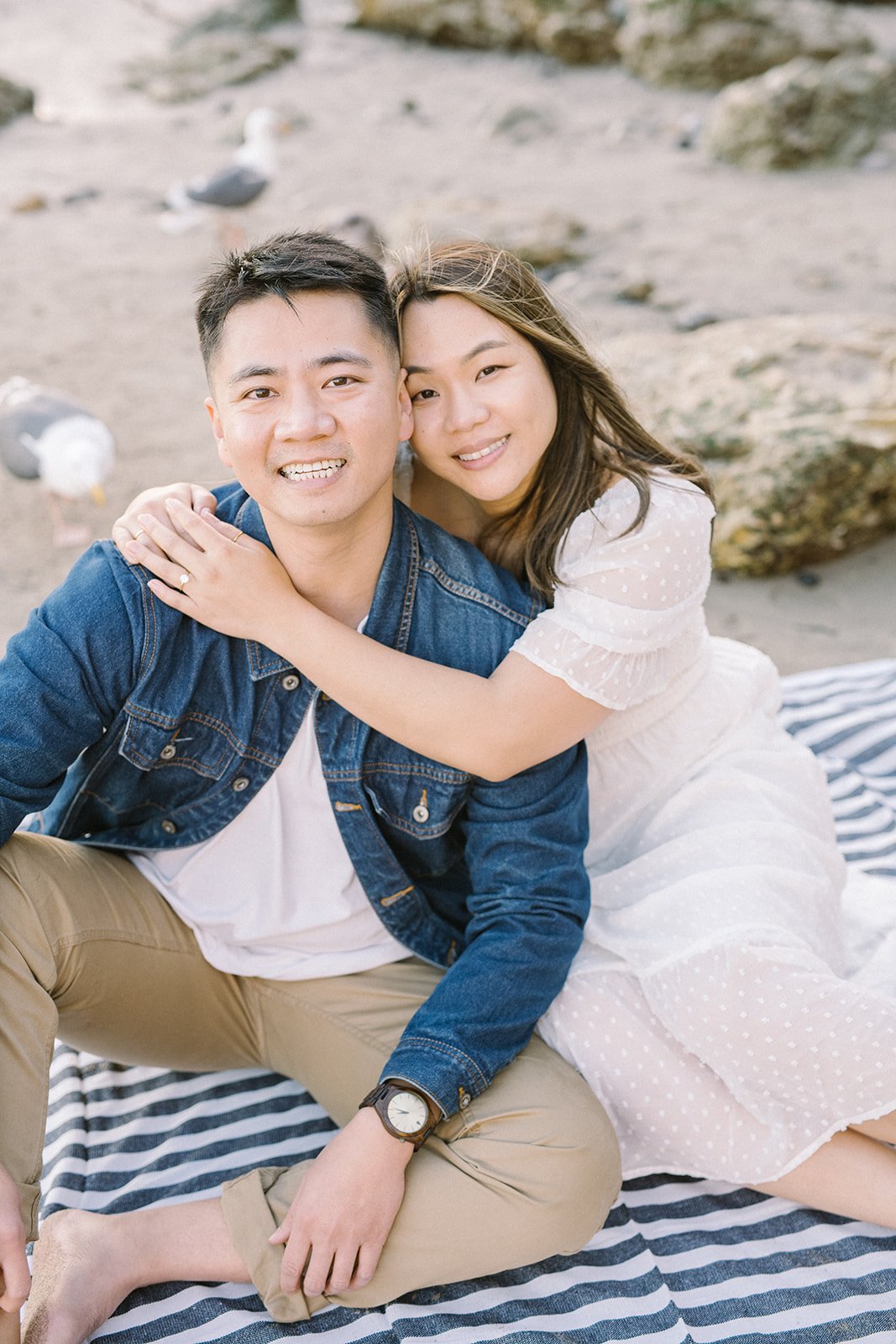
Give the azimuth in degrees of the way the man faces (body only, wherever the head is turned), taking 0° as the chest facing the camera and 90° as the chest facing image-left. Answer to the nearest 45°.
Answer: approximately 0°

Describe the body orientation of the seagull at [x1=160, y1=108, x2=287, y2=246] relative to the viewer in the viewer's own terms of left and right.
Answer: facing to the right of the viewer

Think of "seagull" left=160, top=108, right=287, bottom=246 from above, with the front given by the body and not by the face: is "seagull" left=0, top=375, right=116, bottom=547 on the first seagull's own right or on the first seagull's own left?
on the first seagull's own right

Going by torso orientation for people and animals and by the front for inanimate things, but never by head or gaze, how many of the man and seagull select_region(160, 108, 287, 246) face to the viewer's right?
1

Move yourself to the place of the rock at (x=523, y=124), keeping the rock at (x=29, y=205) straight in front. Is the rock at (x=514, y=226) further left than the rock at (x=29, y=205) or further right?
left

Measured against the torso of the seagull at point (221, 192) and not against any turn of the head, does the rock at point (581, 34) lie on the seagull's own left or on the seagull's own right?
on the seagull's own left

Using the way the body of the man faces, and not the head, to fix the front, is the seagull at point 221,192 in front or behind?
behind

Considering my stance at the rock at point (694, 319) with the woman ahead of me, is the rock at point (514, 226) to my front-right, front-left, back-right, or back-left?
back-right

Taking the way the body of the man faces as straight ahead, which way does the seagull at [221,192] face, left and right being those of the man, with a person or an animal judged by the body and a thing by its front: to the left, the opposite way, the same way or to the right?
to the left

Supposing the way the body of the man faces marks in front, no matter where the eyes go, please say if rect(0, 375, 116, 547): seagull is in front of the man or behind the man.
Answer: behind

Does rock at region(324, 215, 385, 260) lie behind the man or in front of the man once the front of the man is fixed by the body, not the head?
behind

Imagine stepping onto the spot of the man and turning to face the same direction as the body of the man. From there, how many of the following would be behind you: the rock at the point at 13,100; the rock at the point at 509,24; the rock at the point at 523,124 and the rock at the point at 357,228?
4

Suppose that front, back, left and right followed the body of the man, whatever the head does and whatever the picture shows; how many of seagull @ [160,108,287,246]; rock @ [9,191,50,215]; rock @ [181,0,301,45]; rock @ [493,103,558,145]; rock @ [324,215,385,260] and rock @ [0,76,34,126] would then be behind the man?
6

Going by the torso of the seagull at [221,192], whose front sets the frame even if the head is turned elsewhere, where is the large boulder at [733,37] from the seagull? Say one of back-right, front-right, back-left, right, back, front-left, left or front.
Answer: front-left

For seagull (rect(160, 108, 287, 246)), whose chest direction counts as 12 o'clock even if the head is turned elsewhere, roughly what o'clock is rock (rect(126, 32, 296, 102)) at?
The rock is roughly at 9 o'clock from the seagull.

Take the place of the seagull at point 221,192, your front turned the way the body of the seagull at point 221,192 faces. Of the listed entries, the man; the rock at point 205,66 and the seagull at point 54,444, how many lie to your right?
2
